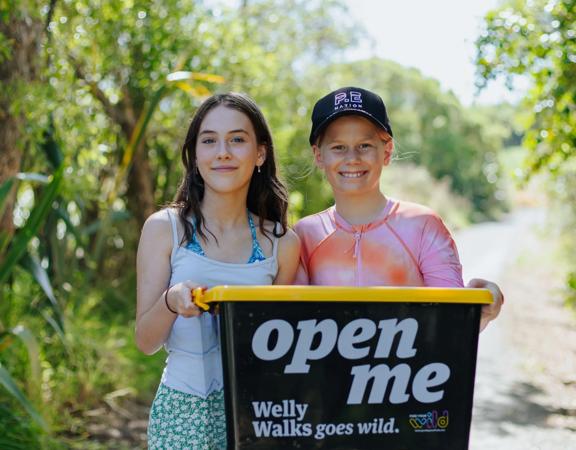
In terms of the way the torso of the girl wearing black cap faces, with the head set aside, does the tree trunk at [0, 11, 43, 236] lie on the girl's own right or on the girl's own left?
on the girl's own right

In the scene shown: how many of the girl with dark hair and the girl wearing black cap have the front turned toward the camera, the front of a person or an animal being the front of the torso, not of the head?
2

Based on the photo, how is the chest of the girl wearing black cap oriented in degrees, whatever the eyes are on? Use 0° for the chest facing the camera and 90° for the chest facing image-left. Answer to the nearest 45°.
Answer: approximately 0°

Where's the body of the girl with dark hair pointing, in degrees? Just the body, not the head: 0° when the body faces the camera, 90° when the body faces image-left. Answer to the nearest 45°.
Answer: approximately 0°

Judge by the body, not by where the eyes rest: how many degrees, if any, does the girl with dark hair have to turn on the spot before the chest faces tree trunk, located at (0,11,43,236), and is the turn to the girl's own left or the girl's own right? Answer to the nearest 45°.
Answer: approximately 135° to the girl's own right
